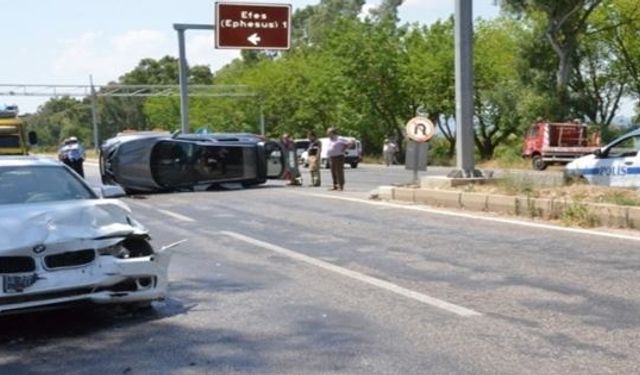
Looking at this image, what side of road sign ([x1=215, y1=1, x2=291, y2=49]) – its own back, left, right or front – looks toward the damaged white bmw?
front

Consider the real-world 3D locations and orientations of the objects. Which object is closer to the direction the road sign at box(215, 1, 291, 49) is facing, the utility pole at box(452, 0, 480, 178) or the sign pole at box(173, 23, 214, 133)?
the utility pole

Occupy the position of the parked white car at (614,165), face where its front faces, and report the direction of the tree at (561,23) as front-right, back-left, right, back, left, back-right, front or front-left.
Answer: right

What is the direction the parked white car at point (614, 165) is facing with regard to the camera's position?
facing to the left of the viewer

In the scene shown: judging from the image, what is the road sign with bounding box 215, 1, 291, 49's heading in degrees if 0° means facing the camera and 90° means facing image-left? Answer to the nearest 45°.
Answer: approximately 0°

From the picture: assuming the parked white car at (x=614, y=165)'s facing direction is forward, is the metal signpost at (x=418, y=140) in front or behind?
in front

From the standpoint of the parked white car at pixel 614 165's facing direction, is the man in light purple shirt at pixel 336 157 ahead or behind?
ahead
